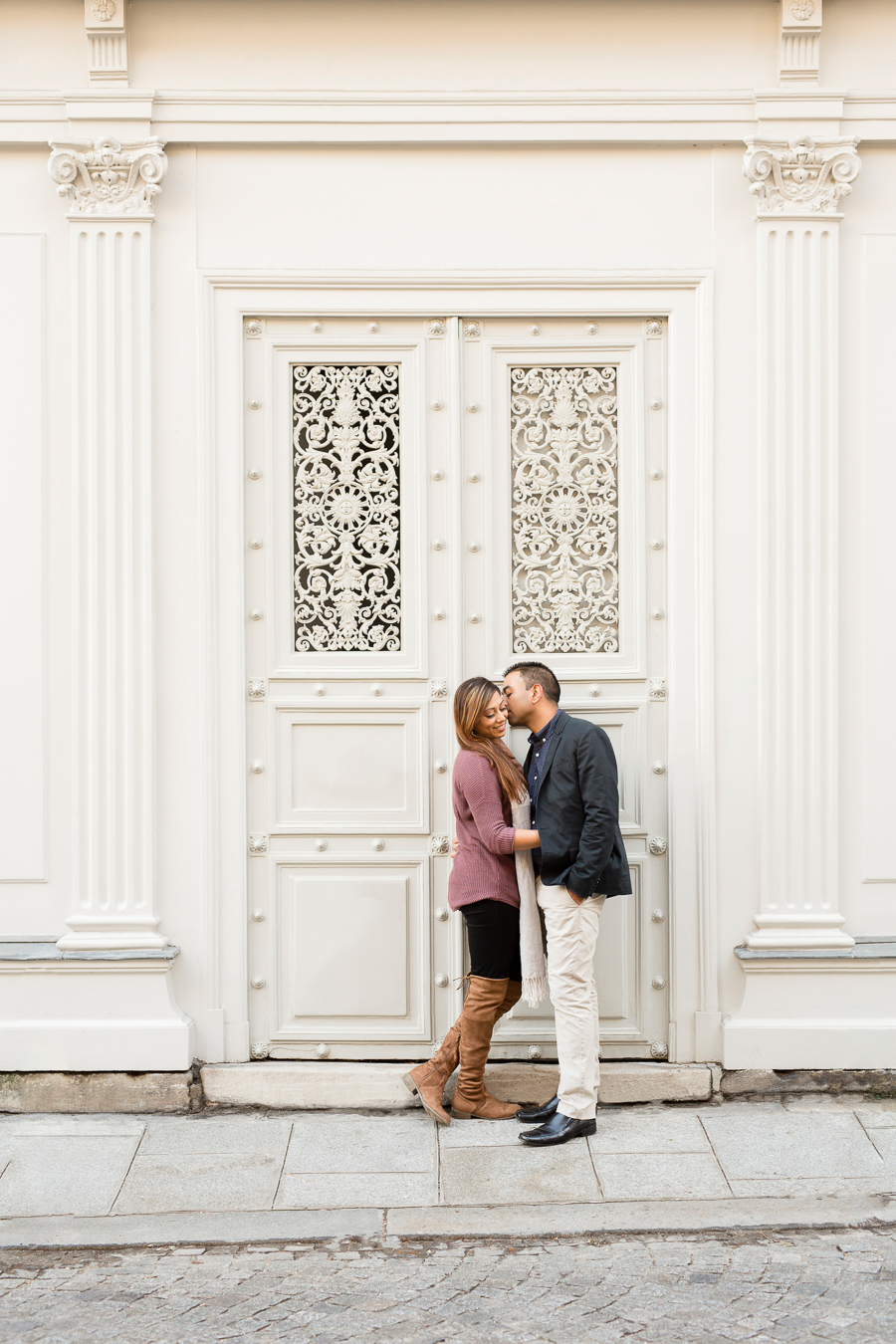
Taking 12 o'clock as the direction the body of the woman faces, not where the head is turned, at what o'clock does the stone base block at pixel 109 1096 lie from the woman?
The stone base block is roughly at 6 o'clock from the woman.

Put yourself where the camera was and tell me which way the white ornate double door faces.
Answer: facing the viewer

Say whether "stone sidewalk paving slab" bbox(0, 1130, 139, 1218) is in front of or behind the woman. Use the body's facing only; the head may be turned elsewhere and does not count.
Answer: behind

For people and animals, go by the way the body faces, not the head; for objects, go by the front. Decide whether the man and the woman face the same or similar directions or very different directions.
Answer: very different directions

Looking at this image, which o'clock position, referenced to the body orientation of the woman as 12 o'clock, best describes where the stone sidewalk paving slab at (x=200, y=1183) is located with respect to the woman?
The stone sidewalk paving slab is roughly at 5 o'clock from the woman.

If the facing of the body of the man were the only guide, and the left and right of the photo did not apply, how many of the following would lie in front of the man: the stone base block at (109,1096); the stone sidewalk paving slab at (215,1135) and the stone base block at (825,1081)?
2

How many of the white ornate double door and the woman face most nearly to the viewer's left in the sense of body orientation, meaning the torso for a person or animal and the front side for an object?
0

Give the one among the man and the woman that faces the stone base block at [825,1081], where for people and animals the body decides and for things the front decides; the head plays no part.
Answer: the woman

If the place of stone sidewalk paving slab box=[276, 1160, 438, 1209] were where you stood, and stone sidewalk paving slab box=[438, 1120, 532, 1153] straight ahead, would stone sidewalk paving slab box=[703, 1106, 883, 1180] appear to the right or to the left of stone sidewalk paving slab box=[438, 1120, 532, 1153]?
right

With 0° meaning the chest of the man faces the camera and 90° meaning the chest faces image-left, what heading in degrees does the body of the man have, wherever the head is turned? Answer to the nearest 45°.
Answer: approximately 90°

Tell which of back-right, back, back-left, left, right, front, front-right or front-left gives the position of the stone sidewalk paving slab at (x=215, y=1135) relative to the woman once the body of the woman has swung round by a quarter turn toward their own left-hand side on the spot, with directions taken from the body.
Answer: left

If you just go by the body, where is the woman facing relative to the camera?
to the viewer's right

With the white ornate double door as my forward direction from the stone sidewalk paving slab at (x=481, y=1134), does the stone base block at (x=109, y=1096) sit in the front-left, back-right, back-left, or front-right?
front-left

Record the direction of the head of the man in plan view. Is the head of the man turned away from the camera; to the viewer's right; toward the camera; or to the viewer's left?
to the viewer's left
